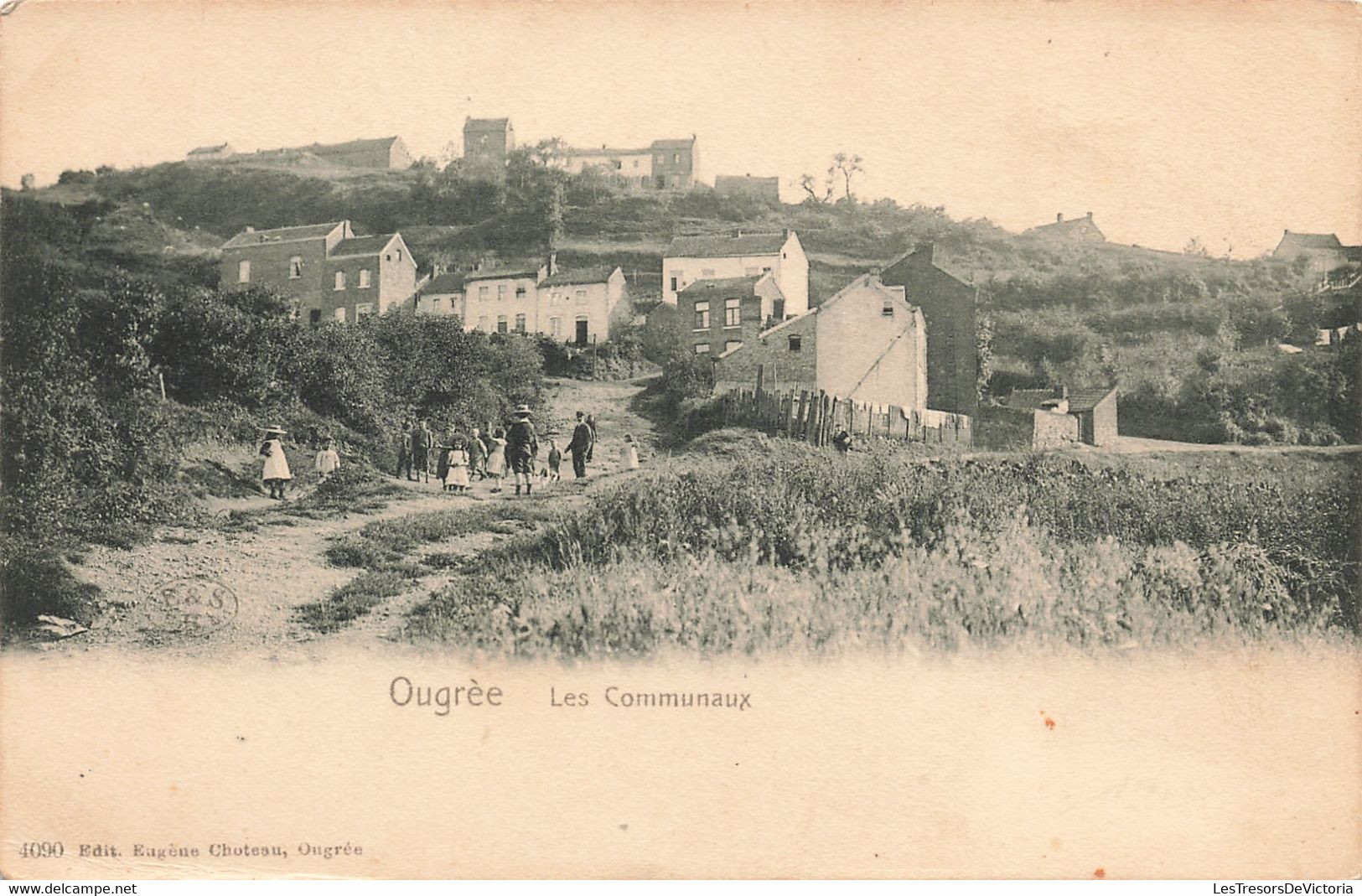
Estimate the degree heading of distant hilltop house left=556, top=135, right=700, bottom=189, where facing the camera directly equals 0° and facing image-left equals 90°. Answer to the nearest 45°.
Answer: approximately 0°

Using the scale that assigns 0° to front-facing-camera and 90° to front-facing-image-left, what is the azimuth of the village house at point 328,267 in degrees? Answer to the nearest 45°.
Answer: approximately 45°

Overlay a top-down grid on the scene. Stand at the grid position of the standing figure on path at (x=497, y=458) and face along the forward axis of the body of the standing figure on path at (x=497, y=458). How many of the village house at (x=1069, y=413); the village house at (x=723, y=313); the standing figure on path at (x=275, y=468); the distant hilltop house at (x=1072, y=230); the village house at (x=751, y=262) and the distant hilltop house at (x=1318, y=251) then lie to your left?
5
